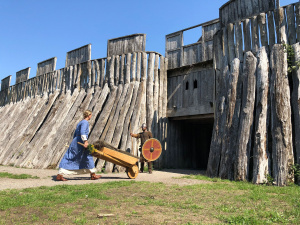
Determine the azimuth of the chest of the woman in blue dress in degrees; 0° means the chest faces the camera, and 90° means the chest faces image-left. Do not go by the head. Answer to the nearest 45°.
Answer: approximately 270°
